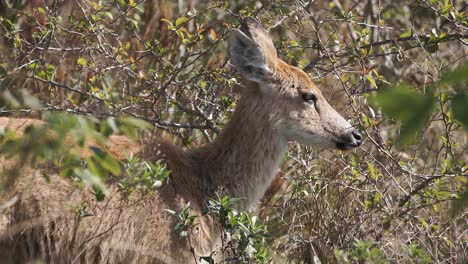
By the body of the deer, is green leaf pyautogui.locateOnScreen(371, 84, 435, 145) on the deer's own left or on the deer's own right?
on the deer's own right

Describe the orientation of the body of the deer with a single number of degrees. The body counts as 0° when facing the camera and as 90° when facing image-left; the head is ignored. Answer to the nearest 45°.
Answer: approximately 270°

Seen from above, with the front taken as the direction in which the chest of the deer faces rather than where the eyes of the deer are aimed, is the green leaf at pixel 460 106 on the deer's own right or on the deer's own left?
on the deer's own right
